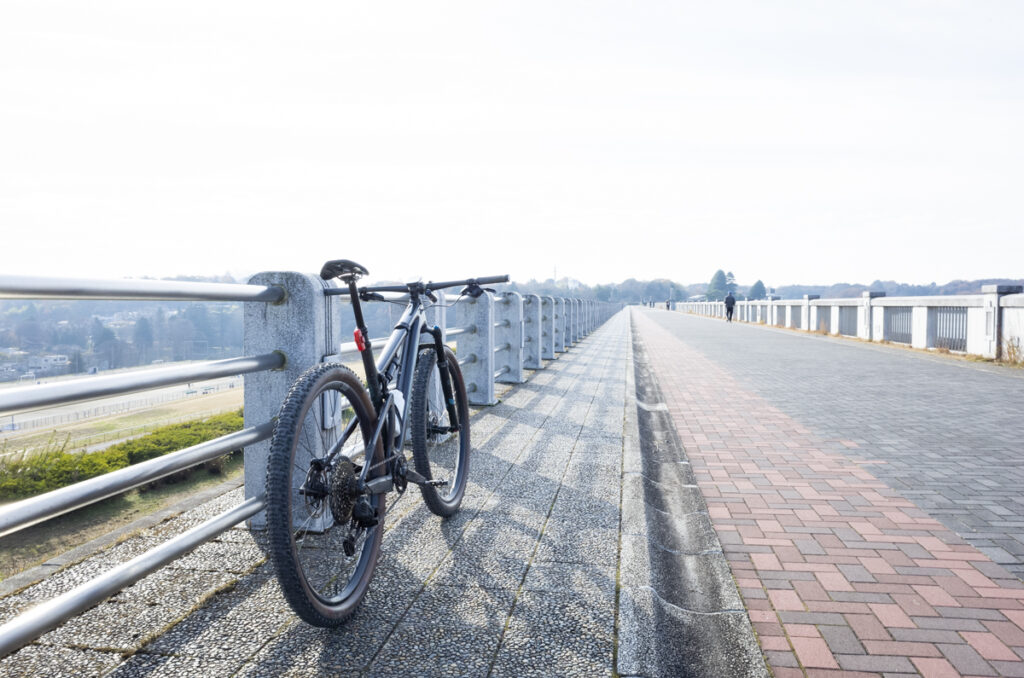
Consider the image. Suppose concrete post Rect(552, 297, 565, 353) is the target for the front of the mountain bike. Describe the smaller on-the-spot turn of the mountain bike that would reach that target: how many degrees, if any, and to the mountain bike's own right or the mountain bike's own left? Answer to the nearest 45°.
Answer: approximately 45° to the mountain bike's own left

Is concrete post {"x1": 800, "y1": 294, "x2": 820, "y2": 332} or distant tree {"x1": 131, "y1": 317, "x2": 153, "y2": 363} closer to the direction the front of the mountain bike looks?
the concrete post

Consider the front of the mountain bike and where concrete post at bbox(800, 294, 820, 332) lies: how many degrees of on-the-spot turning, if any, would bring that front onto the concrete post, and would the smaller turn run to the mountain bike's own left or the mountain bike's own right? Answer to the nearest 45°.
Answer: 0° — it already faces it

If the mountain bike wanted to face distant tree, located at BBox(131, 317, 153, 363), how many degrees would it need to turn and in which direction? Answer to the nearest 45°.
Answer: approximately 90° to its left

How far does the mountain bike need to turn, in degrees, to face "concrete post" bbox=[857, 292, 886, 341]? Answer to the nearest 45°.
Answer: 0° — it already faces it

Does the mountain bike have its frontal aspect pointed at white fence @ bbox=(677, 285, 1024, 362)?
yes

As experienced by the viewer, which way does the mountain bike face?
facing away from the viewer and to the right of the viewer

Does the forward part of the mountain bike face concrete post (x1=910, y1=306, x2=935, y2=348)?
yes
